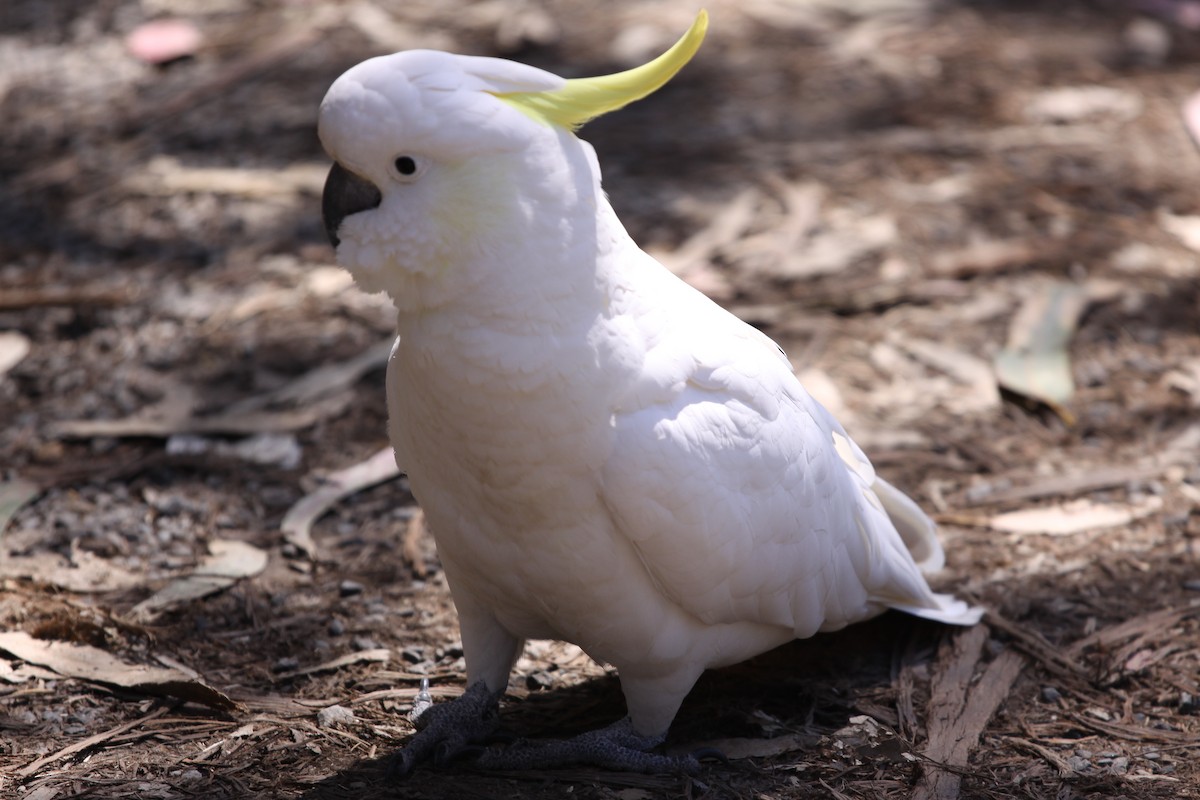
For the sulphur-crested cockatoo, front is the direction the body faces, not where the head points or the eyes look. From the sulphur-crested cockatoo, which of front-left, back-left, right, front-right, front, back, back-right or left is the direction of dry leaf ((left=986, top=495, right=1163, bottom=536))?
back-right

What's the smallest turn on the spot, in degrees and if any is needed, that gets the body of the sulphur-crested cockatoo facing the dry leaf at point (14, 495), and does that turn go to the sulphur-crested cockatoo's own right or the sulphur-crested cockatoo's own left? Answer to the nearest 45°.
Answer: approximately 45° to the sulphur-crested cockatoo's own right

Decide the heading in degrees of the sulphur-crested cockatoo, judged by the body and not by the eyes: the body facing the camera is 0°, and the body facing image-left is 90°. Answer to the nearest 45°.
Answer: approximately 90°

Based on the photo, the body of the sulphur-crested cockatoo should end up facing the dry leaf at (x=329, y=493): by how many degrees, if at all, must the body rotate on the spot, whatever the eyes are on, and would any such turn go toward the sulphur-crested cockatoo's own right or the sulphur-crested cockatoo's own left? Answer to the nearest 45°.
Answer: approximately 45° to the sulphur-crested cockatoo's own right

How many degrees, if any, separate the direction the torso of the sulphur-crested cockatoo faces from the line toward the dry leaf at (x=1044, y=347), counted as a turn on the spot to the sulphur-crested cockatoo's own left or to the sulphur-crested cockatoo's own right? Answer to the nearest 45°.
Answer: approximately 135° to the sulphur-crested cockatoo's own right

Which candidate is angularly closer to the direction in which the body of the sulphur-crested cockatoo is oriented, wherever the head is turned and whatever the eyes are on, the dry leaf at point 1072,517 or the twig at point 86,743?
the twig
